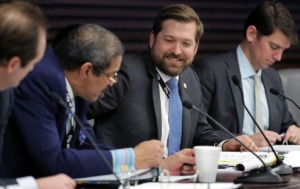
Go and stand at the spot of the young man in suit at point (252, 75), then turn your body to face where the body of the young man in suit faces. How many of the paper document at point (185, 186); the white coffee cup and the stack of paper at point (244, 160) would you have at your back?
0

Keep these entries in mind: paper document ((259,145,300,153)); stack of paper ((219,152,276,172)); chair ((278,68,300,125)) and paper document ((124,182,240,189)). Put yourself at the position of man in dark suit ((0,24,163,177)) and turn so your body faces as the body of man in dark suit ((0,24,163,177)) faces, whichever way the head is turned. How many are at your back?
0

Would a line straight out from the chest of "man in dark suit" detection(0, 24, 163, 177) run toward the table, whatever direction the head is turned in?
yes

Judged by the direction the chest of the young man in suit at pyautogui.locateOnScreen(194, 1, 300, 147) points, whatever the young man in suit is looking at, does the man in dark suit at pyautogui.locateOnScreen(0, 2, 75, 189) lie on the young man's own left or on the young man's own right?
on the young man's own right

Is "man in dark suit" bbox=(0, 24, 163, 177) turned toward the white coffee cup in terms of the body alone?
yes

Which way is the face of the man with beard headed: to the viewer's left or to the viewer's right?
to the viewer's left

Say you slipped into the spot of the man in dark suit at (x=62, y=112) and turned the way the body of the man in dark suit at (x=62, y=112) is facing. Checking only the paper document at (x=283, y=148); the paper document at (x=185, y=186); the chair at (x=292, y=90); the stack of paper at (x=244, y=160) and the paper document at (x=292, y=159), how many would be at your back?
0

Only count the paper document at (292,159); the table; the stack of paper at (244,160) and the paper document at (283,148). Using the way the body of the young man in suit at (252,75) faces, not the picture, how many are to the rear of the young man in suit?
0

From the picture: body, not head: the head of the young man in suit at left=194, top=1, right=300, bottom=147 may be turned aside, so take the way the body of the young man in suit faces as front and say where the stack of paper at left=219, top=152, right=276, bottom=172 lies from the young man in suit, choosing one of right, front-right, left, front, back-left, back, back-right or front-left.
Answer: front-right

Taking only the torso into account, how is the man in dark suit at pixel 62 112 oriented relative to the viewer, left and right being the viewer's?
facing to the right of the viewer

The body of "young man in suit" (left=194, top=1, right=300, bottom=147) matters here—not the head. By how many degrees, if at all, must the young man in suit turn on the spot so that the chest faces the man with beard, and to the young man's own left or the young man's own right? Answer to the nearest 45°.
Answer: approximately 90° to the young man's own right

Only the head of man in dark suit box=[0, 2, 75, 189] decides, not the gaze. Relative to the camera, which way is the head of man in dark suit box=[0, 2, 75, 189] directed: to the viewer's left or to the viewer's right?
to the viewer's right

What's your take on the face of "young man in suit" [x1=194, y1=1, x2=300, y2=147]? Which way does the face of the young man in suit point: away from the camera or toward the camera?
toward the camera

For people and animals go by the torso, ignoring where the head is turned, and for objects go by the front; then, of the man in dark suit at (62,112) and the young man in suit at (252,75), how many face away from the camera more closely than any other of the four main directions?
0

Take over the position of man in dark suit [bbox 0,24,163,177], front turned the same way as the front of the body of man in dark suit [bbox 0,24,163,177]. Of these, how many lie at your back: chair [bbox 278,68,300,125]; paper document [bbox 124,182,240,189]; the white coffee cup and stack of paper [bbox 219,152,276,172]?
0

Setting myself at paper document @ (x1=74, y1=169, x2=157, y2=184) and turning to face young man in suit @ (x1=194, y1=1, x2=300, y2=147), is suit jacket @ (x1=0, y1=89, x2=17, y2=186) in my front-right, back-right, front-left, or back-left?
back-left
